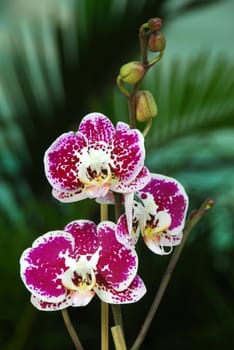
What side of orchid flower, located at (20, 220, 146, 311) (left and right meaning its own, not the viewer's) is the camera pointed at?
front

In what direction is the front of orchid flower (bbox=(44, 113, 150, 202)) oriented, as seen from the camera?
facing the viewer

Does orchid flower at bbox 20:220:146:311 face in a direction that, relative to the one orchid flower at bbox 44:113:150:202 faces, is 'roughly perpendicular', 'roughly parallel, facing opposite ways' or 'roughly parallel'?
roughly parallel

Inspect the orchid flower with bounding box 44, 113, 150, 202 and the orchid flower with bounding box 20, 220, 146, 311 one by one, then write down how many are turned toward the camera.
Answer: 2
